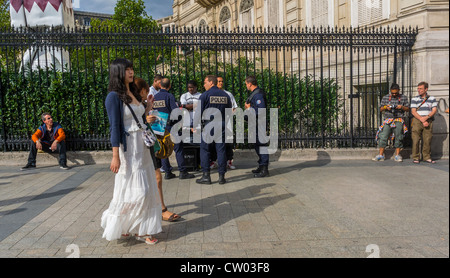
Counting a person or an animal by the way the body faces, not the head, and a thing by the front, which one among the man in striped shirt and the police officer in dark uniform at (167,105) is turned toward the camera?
the man in striped shirt

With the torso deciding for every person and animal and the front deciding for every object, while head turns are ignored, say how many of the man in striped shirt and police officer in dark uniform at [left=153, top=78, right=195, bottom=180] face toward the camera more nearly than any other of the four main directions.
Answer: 1

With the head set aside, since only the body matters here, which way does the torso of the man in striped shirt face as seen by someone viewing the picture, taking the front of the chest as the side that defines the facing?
toward the camera

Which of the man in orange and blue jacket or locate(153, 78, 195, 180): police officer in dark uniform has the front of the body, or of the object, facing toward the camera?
the man in orange and blue jacket

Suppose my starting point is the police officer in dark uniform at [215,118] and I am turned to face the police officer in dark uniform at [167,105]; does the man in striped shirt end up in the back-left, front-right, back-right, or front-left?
back-right

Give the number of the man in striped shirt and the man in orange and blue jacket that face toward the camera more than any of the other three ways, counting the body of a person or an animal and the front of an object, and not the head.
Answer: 2

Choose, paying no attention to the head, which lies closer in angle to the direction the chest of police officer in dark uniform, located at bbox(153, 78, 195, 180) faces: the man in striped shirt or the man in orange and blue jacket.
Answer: the man in striped shirt

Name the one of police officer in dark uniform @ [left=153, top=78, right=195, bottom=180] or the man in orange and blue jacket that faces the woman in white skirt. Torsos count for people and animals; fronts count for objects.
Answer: the man in orange and blue jacket

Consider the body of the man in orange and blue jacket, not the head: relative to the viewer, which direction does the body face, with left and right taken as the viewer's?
facing the viewer

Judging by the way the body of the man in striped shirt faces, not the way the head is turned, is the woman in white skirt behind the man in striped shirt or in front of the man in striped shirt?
in front

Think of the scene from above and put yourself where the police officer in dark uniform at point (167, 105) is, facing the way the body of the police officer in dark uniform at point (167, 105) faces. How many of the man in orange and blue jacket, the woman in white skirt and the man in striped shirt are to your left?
1

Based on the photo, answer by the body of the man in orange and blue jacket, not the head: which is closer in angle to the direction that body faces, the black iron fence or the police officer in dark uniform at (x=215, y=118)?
the police officer in dark uniform

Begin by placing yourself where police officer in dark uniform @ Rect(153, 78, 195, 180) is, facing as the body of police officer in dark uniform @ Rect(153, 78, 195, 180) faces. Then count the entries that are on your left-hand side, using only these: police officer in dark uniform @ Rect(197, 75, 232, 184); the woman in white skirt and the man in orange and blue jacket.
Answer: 1

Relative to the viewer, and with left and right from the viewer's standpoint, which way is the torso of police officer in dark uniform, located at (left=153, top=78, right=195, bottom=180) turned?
facing away from the viewer and to the right of the viewer

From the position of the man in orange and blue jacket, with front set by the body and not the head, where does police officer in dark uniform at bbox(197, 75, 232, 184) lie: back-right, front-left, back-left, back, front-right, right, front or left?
front-left
